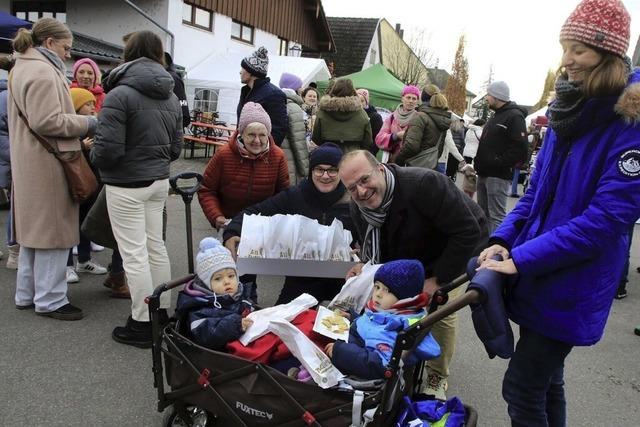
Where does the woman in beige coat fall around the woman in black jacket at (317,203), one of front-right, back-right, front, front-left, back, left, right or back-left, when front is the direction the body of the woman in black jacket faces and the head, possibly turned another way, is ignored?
right

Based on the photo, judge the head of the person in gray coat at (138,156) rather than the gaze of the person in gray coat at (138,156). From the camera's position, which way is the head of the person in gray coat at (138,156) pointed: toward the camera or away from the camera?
away from the camera

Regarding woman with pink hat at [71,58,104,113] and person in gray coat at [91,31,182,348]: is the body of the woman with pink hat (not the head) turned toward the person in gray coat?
yes

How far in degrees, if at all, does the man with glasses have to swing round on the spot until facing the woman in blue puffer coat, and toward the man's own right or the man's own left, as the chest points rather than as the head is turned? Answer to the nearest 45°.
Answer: approximately 90° to the man's own left

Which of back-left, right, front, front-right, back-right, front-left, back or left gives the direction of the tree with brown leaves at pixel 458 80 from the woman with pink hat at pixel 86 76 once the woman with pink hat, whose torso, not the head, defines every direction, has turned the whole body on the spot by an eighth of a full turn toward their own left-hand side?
left

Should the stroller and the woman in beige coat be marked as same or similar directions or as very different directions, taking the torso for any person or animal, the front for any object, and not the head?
very different directions

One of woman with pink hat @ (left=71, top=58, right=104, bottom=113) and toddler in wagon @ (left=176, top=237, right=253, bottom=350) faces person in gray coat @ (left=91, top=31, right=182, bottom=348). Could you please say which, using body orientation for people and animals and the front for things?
the woman with pink hat

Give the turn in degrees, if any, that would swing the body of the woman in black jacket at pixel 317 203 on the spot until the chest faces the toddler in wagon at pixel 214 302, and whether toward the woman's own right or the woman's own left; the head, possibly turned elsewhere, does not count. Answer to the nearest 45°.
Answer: approximately 45° to the woman's own right

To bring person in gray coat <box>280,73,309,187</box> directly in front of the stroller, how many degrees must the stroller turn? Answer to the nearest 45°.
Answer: approximately 90° to its right

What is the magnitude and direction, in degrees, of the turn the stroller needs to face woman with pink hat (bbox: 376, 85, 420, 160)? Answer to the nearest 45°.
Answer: approximately 90° to its right

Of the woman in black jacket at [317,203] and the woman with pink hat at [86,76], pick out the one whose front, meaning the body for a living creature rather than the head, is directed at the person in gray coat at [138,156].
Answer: the woman with pink hat

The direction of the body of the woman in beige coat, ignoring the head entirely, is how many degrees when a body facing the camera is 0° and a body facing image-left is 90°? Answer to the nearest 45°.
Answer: approximately 270°

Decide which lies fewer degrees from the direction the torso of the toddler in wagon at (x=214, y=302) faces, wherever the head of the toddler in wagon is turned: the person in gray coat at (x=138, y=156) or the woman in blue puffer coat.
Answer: the woman in blue puffer coat
